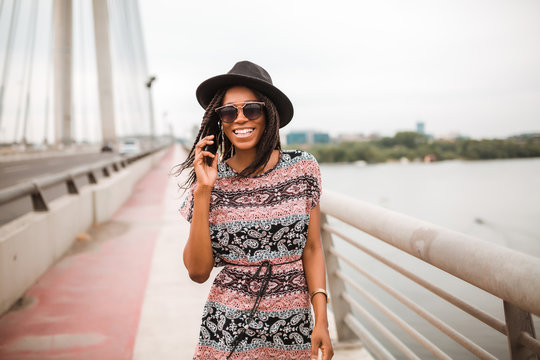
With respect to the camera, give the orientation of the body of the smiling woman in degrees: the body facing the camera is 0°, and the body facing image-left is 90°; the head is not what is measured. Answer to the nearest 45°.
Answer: approximately 0°

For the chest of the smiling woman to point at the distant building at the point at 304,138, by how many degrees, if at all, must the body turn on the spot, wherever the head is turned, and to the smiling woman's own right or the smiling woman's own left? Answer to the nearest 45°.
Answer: approximately 180°
